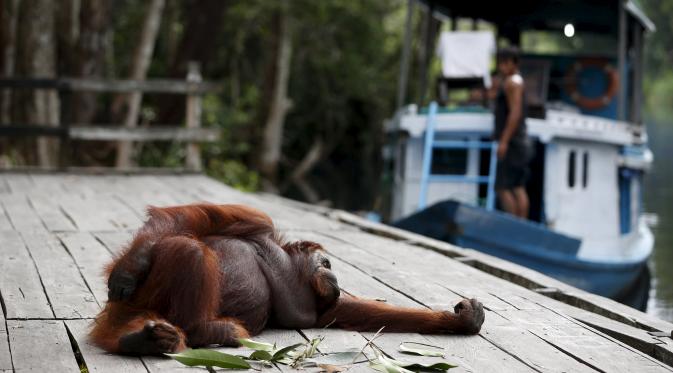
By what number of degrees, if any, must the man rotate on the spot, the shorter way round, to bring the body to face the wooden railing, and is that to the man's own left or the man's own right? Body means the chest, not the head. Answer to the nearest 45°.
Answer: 0° — they already face it

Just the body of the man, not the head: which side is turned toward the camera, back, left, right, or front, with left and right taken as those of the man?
left

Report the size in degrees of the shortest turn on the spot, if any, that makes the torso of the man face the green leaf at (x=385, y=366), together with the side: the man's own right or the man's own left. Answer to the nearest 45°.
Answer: approximately 90° to the man's own left

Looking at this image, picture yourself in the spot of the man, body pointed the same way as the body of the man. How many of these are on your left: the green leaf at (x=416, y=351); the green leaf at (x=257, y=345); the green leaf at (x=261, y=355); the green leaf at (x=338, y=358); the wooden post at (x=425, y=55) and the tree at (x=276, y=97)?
4

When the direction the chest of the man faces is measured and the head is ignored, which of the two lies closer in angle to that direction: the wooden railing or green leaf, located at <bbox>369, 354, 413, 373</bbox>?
the wooden railing

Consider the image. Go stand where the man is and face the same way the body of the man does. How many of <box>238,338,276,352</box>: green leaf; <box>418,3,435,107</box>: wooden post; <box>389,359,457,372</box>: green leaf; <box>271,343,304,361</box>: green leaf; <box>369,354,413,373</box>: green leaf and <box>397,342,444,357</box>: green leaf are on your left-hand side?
5

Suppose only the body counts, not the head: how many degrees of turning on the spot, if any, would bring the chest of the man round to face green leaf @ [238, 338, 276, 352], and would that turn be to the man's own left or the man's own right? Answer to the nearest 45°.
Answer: approximately 90° to the man's own left

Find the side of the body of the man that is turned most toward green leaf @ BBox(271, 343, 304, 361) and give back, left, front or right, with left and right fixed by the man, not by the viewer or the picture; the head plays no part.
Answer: left

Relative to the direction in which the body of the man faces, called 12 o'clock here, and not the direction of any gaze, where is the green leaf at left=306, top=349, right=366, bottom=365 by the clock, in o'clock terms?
The green leaf is roughly at 9 o'clock from the man.

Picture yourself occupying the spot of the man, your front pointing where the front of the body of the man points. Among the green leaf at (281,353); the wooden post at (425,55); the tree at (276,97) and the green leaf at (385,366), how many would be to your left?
2
